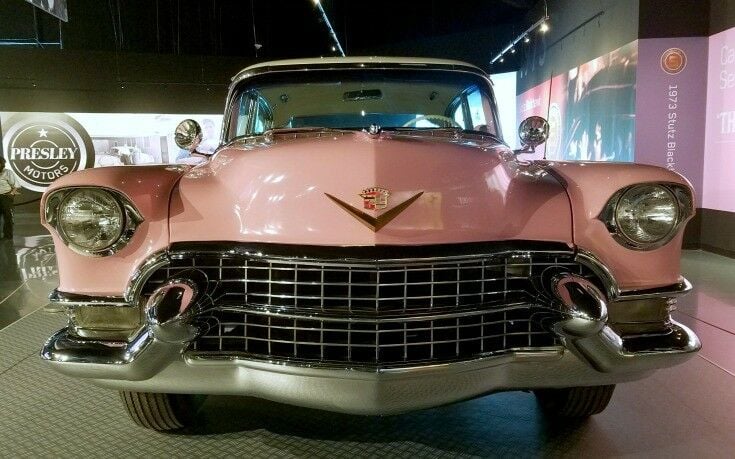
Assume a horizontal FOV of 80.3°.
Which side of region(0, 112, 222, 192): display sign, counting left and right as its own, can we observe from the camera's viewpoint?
front

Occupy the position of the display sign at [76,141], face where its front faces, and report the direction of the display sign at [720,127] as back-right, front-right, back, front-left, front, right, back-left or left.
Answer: front-left

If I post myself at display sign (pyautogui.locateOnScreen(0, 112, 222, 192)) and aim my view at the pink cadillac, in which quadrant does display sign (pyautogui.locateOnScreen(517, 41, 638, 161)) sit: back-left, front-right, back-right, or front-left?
front-left

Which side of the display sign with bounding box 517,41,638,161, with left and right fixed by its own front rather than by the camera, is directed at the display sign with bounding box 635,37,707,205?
left

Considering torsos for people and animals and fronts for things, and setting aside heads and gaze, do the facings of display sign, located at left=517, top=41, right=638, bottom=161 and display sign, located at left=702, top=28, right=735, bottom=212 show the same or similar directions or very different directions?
same or similar directions

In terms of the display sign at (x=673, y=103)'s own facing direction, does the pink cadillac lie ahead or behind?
ahead

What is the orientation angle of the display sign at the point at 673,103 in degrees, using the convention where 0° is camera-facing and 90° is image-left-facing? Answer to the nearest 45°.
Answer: approximately 0°

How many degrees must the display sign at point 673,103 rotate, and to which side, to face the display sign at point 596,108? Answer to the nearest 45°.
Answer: approximately 135° to its right

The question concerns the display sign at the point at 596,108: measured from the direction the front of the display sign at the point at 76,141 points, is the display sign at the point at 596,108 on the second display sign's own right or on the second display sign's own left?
on the second display sign's own left

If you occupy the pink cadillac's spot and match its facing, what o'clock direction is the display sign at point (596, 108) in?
The display sign is roughly at 7 o'clock from the pink cadillac.

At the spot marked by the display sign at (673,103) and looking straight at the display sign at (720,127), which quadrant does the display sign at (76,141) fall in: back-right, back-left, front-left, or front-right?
back-right

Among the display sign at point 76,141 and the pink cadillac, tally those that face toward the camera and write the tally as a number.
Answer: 2

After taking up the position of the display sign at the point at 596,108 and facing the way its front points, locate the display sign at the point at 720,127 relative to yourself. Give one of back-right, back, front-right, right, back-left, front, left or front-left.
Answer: left

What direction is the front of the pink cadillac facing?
toward the camera

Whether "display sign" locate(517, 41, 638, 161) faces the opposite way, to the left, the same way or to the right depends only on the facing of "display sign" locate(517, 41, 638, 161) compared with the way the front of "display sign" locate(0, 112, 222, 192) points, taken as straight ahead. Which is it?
to the right

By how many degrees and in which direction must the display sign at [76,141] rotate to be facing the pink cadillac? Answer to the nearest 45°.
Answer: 0° — it already faces it

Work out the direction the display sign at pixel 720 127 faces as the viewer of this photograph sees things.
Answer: facing the viewer and to the left of the viewer
